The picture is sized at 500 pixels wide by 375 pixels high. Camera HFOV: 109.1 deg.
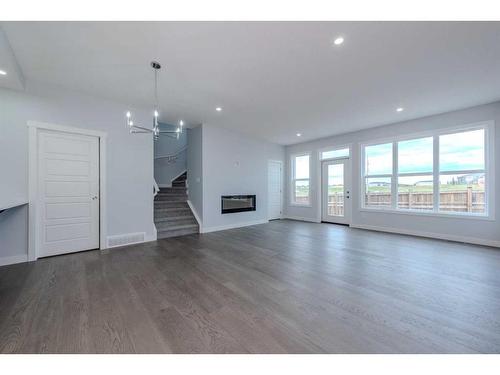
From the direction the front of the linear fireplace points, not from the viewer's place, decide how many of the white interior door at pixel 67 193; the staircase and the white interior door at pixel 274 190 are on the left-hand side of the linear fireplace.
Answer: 1

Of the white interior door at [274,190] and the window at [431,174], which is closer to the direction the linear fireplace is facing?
the window

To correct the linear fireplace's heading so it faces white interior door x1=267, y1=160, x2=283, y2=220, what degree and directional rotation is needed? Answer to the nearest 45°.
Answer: approximately 90° to its left

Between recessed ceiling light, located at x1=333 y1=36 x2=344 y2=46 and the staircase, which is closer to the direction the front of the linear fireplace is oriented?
the recessed ceiling light

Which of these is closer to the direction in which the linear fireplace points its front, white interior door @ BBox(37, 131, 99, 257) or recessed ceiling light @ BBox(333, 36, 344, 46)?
the recessed ceiling light

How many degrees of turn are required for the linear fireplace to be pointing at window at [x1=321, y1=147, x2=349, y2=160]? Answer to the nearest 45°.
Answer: approximately 45° to its left

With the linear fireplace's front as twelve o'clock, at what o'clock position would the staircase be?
The staircase is roughly at 4 o'clock from the linear fireplace.

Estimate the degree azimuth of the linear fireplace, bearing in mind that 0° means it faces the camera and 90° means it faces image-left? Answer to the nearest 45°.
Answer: approximately 315°

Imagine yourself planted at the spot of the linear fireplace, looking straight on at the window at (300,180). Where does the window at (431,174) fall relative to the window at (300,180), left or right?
right

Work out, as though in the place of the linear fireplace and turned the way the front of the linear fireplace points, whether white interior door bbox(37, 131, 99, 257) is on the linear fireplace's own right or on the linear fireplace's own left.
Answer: on the linear fireplace's own right
